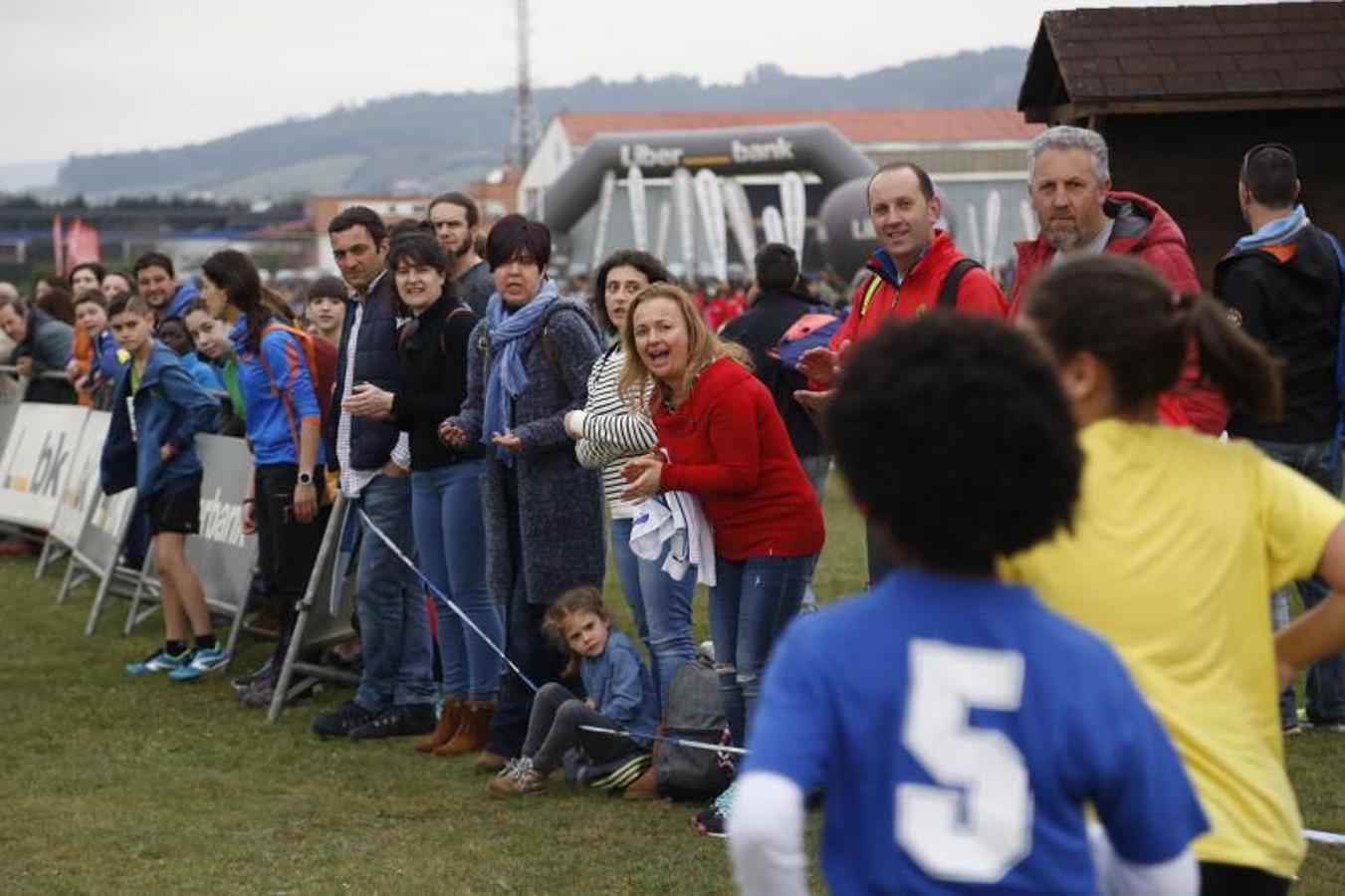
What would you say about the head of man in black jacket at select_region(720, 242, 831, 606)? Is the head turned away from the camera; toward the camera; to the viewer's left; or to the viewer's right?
away from the camera

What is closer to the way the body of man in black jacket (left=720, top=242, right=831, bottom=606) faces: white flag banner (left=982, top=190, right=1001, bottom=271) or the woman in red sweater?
the white flag banner

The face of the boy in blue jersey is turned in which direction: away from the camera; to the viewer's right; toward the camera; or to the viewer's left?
away from the camera

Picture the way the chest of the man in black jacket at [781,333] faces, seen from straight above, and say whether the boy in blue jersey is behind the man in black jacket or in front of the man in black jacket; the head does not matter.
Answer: behind

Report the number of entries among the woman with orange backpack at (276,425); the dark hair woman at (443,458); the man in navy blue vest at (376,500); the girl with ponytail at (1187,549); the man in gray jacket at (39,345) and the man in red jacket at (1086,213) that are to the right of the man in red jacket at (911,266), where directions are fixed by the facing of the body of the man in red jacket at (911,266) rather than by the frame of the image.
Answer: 4

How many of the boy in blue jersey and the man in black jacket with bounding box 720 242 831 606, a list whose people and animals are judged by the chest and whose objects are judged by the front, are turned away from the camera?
2

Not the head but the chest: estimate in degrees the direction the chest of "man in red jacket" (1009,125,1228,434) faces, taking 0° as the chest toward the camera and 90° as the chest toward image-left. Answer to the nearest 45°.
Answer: approximately 45°
